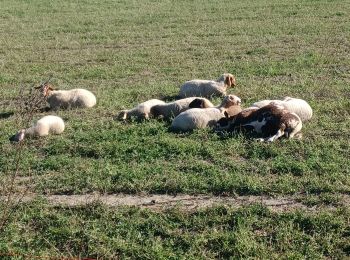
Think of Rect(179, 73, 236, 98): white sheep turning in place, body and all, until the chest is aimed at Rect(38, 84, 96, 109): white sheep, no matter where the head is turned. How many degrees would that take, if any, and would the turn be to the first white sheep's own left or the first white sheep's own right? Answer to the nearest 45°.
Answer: approximately 180°

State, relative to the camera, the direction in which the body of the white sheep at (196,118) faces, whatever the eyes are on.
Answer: to the viewer's right

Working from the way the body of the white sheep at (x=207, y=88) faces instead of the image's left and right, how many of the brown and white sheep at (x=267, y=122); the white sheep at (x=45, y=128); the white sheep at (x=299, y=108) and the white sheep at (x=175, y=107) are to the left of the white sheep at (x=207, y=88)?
0

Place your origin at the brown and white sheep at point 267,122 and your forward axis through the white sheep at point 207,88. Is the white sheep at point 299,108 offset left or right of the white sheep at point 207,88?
right

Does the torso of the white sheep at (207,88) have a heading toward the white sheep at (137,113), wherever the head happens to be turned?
no

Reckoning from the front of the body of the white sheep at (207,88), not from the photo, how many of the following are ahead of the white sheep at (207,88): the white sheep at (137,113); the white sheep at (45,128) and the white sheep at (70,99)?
0

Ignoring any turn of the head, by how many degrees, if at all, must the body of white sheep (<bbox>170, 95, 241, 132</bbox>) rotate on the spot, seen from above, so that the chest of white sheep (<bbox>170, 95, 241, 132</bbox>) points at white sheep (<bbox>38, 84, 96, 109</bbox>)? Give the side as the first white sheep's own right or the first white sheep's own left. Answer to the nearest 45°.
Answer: approximately 135° to the first white sheep's own left

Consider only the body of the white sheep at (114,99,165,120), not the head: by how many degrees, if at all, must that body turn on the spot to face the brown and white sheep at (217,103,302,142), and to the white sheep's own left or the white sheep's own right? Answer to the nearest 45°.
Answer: approximately 135° to the white sheep's own left

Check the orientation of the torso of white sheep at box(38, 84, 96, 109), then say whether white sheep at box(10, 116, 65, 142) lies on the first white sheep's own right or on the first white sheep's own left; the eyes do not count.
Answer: on the first white sheep's own left

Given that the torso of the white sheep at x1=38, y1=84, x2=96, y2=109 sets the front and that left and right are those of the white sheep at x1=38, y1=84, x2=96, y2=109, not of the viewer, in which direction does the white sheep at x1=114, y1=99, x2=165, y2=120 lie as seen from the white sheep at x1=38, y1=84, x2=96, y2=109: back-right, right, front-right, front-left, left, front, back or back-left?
back-left

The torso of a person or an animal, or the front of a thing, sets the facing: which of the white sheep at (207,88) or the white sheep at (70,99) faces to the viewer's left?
the white sheep at (70,99)

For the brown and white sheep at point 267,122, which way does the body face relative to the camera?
to the viewer's left

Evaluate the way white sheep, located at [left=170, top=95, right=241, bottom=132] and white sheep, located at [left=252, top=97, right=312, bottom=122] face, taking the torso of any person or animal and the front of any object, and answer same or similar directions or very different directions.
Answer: very different directions

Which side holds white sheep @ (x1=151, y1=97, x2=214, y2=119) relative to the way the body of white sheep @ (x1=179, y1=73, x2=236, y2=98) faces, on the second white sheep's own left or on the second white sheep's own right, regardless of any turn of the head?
on the second white sheep's own right

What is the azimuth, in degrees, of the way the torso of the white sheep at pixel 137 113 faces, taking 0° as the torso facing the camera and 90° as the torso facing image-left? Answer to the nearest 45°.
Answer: approximately 90°

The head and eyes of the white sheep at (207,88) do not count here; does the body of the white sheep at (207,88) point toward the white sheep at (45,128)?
no

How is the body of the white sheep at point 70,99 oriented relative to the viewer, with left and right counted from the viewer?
facing to the left of the viewer

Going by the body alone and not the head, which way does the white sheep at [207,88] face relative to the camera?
to the viewer's right

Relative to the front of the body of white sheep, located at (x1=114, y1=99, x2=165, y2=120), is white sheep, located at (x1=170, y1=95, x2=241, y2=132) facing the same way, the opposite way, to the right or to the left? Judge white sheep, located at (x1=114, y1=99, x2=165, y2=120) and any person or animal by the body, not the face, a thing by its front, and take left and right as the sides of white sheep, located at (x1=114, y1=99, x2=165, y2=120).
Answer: the opposite way
